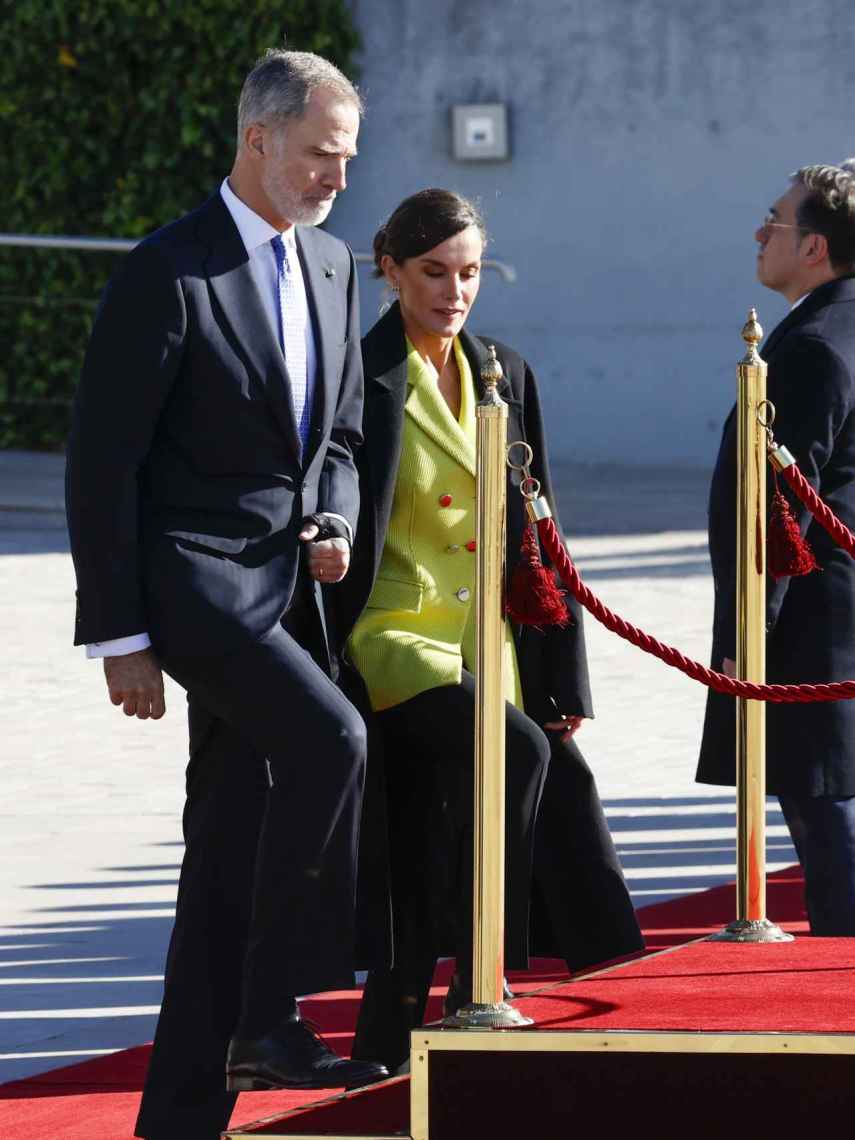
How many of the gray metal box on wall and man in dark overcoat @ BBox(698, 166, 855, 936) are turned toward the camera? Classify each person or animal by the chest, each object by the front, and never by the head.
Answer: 1

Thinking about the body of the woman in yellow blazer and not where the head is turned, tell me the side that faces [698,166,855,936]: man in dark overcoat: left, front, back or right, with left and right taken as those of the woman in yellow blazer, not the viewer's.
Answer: left

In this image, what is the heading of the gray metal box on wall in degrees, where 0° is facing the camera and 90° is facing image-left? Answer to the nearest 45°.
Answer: approximately 0°

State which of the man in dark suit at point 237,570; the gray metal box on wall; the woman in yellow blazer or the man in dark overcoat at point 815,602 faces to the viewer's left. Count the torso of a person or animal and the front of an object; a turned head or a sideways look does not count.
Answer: the man in dark overcoat at point 815,602

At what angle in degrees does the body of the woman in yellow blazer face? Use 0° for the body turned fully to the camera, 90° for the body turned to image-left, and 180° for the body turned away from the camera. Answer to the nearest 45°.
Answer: approximately 315°

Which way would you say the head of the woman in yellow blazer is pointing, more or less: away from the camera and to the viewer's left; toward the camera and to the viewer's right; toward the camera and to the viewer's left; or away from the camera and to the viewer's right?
toward the camera and to the viewer's right

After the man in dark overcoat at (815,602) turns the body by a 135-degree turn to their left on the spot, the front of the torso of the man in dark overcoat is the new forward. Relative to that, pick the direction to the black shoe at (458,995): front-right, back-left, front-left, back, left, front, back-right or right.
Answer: right

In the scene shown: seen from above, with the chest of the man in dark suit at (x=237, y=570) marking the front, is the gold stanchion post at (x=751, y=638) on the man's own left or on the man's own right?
on the man's own left

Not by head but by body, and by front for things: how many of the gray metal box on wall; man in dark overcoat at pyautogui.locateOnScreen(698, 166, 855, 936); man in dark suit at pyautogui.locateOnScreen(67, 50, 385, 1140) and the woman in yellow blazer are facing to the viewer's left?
1

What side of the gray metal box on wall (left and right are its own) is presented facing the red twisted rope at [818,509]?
front

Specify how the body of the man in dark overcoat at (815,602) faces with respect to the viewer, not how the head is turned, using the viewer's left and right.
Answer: facing to the left of the viewer

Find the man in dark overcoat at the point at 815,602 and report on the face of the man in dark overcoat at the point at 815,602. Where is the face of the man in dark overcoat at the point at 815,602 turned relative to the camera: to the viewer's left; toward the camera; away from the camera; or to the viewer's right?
to the viewer's left
